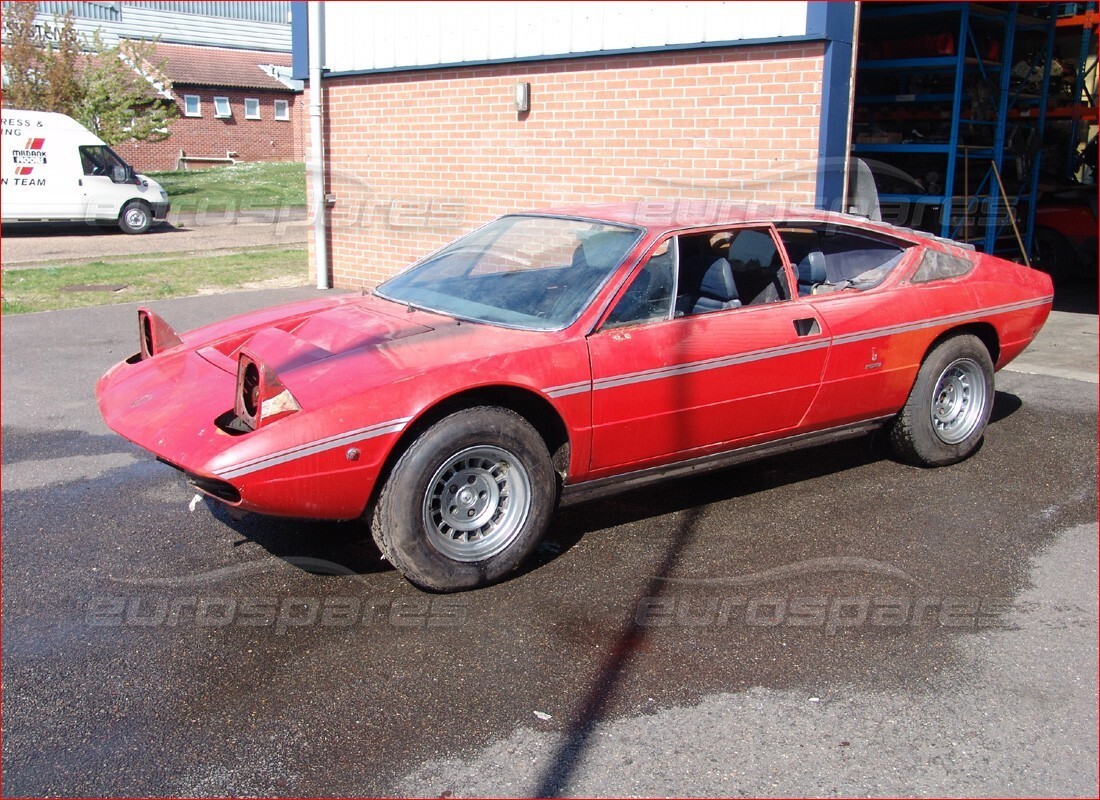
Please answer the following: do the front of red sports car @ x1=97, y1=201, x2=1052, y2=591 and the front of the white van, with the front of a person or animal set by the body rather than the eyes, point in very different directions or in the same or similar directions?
very different directions

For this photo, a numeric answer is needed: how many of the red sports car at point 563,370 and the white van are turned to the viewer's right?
1

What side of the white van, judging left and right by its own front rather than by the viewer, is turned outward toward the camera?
right

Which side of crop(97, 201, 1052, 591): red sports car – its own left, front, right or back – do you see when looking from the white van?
right

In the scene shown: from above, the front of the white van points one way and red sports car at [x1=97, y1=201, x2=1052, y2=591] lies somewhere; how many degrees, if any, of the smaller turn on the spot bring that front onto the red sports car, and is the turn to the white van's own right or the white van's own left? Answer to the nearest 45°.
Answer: approximately 90° to the white van's own right

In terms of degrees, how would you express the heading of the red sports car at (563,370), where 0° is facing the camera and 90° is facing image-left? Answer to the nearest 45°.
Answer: approximately 45°

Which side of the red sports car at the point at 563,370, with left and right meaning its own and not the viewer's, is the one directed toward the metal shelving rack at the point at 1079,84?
back

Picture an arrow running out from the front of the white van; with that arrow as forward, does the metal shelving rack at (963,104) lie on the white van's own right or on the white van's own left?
on the white van's own right
